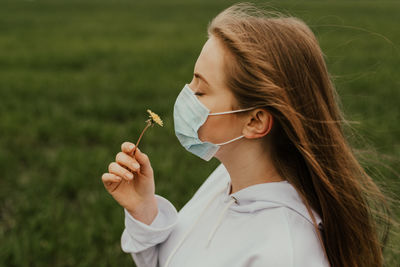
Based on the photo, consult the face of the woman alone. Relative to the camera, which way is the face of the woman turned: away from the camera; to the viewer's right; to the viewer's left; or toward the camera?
to the viewer's left

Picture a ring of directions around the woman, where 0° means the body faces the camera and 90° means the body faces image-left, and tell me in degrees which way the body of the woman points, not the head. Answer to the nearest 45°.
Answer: approximately 90°
